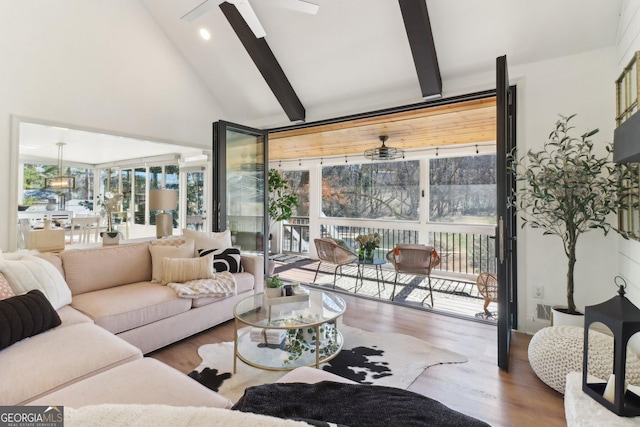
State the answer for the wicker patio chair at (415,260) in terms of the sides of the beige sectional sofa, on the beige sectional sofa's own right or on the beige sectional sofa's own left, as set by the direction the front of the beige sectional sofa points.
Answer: on the beige sectional sofa's own left

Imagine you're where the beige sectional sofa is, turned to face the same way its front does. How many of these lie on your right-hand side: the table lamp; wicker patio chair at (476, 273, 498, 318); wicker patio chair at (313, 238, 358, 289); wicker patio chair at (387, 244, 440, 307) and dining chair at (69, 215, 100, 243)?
0

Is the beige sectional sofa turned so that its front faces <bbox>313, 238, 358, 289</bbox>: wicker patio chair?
no

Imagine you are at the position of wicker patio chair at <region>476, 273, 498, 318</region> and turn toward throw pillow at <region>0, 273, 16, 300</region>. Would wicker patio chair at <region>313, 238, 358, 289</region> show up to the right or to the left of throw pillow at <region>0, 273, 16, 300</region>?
right

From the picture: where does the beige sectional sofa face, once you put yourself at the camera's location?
facing the viewer and to the right of the viewer

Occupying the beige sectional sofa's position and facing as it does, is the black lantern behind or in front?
in front

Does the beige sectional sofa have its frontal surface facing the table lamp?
no

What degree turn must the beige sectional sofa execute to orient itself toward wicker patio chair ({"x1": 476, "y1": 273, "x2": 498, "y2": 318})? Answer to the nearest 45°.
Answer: approximately 45° to its left

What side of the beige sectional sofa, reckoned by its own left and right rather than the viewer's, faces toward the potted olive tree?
front

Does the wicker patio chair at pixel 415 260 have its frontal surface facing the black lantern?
no

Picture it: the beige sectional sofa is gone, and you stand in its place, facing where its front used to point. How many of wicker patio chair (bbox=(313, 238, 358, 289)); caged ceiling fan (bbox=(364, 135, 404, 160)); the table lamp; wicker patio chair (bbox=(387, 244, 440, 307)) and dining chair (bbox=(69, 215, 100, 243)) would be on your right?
0
